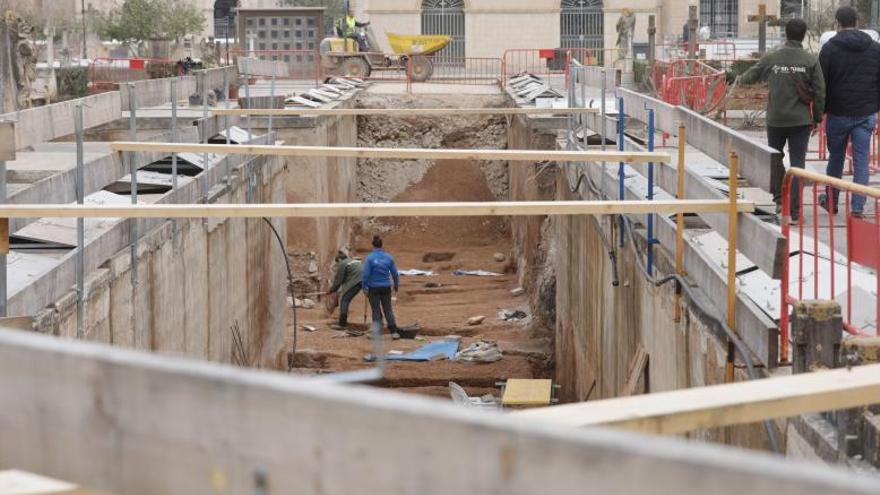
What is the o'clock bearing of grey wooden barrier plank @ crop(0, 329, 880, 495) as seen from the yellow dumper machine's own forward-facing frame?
The grey wooden barrier plank is roughly at 3 o'clock from the yellow dumper machine.

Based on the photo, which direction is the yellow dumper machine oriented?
to the viewer's right

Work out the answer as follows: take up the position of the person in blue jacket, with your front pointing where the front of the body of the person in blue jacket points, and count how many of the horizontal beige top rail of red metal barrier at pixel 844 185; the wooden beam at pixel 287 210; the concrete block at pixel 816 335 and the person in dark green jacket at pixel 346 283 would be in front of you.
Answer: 1

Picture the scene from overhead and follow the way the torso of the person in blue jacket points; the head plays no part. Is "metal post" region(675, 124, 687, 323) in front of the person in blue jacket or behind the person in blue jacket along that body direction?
behind

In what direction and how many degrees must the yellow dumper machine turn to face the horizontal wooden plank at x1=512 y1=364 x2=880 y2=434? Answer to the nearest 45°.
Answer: approximately 90° to its right

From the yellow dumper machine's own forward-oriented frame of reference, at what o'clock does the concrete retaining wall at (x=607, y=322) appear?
The concrete retaining wall is roughly at 3 o'clock from the yellow dumper machine.

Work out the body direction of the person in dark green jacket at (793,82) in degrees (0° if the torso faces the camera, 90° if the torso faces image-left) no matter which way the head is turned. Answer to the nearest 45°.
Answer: approximately 180°

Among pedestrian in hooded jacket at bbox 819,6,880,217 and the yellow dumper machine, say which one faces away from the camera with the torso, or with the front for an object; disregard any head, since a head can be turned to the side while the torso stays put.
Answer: the pedestrian in hooded jacket

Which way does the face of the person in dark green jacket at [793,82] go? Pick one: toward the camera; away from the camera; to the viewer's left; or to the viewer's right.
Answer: away from the camera

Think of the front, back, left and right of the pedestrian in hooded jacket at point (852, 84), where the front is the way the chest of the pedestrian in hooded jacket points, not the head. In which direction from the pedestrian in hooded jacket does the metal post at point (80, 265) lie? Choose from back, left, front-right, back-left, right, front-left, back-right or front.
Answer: back-left

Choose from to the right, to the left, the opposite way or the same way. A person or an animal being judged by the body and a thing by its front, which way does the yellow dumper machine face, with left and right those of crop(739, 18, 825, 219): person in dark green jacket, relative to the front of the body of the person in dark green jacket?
to the right

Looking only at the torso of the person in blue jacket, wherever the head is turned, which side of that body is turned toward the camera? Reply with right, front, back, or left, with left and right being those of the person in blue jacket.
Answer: back

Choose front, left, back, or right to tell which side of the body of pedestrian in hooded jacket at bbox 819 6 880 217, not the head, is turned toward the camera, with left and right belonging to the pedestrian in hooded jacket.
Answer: back

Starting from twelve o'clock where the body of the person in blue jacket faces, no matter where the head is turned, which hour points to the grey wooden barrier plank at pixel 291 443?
The grey wooden barrier plank is roughly at 6 o'clock from the person in blue jacket.

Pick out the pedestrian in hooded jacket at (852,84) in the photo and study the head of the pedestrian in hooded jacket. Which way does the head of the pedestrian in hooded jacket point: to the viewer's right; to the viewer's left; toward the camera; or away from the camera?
away from the camera

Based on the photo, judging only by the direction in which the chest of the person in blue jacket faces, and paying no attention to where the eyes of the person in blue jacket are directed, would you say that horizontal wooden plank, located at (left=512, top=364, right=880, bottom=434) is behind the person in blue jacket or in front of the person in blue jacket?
behind
